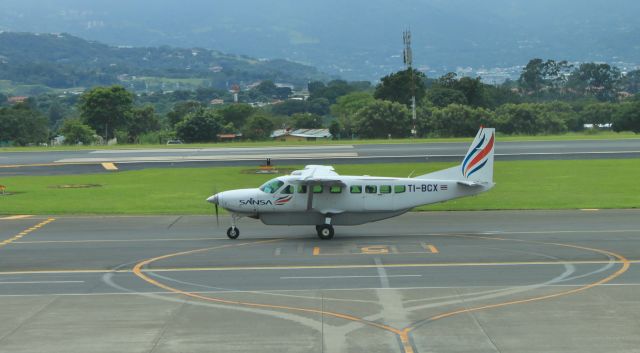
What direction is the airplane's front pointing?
to the viewer's left
